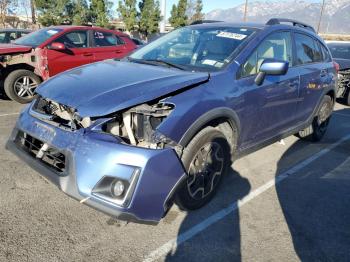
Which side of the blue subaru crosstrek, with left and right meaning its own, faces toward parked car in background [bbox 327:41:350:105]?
back

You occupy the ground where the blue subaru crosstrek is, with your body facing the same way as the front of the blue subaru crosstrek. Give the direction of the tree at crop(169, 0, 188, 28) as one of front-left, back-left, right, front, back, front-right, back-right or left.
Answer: back-right

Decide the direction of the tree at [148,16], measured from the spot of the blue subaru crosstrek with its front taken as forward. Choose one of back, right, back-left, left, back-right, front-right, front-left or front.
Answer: back-right

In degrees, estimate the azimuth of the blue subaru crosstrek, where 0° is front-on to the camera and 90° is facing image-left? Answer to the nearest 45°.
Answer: approximately 45°

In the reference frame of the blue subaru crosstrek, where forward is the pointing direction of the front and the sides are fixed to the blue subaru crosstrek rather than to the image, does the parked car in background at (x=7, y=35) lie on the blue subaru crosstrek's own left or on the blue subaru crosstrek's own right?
on the blue subaru crosstrek's own right

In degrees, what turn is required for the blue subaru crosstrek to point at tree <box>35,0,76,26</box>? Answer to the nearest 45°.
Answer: approximately 135° to its right
